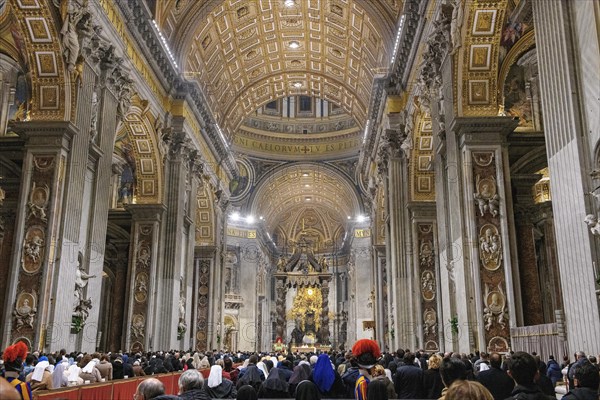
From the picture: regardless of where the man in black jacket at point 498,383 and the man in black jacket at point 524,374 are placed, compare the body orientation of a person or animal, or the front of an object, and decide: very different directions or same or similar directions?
same or similar directions

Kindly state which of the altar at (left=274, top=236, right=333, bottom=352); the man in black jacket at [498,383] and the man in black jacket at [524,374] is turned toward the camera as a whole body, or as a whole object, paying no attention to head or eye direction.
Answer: the altar

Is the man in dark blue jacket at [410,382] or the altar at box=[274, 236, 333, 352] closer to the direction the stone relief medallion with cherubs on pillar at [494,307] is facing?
the man in dark blue jacket

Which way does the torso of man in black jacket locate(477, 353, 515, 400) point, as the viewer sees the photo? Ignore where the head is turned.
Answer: away from the camera

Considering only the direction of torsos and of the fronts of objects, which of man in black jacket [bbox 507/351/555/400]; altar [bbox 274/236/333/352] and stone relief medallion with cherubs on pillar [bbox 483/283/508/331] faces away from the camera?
the man in black jacket

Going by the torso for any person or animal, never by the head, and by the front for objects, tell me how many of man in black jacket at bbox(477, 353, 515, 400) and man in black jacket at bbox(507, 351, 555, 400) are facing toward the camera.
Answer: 0

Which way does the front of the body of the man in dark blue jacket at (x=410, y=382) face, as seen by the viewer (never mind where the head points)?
away from the camera

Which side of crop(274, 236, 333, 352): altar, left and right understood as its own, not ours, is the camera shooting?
front

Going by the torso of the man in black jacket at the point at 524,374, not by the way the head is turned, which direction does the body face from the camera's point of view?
away from the camera

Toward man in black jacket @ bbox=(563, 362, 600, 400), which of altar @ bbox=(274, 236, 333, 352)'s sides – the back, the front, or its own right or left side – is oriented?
front

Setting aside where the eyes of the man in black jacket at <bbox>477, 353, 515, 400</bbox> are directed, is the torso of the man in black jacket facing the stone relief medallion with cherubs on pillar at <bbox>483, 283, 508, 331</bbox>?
yes

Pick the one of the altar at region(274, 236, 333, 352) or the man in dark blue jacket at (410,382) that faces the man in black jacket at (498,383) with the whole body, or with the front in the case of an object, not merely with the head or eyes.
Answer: the altar

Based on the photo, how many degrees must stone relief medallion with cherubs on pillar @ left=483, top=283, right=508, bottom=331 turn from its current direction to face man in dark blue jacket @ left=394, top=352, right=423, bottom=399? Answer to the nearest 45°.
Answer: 0° — it already faces them

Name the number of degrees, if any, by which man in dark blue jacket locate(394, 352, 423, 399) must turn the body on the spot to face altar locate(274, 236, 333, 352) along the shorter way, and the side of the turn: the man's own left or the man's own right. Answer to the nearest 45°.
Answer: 0° — they already face it

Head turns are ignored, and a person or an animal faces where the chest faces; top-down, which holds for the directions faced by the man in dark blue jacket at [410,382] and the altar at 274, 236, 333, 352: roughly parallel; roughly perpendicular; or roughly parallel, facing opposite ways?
roughly parallel, facing opposite ways
